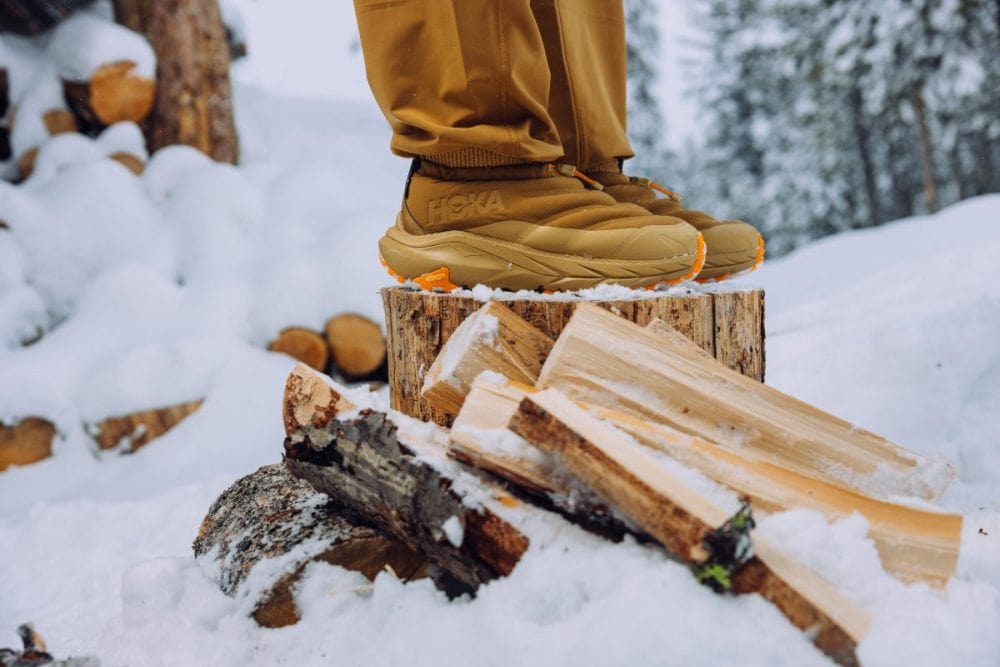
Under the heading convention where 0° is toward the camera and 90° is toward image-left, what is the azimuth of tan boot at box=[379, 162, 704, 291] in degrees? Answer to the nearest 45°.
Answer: approximately 270°

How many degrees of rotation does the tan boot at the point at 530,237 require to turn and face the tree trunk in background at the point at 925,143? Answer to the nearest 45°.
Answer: approximately 45° to its left

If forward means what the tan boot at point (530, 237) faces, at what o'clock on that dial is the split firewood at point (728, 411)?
The split firewood is roughly at 2 o'clock from the tan boot.

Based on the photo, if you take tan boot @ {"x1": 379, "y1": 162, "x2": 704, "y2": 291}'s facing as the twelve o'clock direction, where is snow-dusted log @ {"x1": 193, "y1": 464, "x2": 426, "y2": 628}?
The snow-dusted log is roughly at 4 o'clock from the tan boot.

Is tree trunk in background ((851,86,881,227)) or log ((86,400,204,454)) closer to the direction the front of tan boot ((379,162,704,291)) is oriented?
the tree trunk in background

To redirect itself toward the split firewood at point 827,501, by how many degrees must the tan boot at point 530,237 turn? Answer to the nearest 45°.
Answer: approximately 45° to its right

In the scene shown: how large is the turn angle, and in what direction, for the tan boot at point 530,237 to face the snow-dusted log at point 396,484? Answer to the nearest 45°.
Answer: approximately 90° to its right

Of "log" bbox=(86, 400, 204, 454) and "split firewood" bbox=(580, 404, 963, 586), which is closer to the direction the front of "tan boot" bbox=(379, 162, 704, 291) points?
the split firewood

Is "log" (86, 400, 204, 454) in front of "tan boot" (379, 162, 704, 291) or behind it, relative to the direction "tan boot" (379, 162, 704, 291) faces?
behind

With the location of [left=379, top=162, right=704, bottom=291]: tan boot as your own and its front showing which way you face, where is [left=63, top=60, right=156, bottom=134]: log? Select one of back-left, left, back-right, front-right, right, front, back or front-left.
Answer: back-left

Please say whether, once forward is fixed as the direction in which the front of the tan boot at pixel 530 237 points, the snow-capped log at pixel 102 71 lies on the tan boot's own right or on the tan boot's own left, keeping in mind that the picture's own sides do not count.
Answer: on the tan boot's own left
